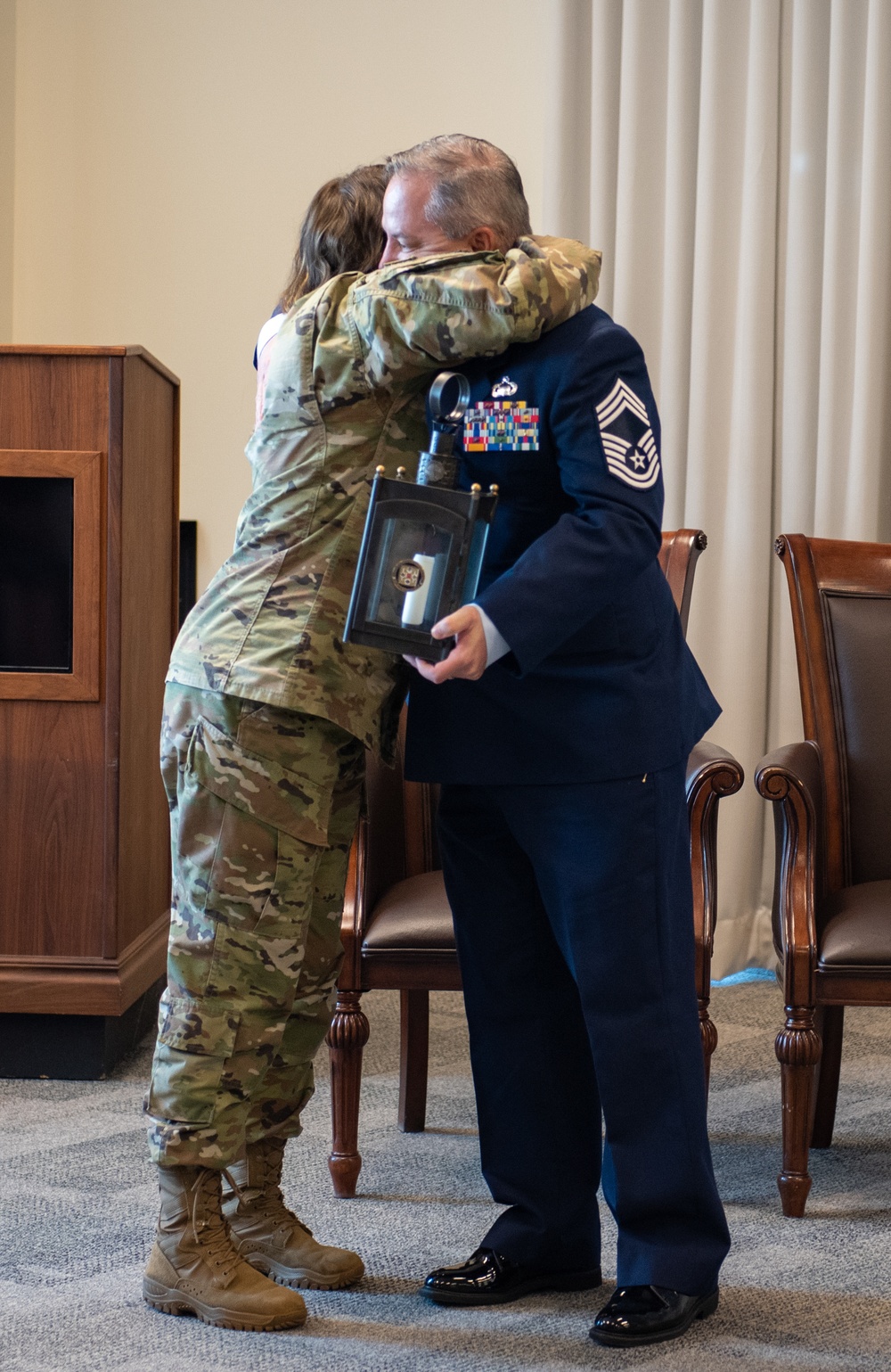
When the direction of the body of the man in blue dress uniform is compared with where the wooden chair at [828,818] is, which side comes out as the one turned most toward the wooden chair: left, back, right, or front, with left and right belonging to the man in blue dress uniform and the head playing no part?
back

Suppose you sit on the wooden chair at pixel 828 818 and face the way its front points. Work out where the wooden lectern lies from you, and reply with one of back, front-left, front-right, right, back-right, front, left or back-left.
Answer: right

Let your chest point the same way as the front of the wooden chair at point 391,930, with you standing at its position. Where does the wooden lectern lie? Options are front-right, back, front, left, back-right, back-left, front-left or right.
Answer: back-right

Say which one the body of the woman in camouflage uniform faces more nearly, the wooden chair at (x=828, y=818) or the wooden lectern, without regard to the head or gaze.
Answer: the wooden chair

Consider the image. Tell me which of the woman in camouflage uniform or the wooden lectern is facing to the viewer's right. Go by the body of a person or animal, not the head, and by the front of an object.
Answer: the woman in camouflage uniform

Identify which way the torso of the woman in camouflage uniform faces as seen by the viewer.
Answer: to the viewer's right

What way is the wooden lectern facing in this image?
toward the camera

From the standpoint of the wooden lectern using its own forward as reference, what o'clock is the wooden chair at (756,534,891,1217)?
The wooden chair is roughly at 10 o'clock from the wooden lectern.

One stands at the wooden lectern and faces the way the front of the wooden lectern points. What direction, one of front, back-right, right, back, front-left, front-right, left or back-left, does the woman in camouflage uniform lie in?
front

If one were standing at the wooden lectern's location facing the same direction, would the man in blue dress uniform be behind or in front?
in front

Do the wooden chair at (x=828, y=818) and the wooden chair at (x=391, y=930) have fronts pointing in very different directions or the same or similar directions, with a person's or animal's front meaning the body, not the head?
same or similar directions

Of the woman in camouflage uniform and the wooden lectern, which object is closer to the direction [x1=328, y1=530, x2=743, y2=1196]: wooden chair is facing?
the woman in camouflage uniform

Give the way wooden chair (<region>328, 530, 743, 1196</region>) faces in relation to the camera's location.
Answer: facing the viewer

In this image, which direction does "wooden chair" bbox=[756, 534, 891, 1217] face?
toward the camera

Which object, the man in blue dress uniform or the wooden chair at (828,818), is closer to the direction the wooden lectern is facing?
the man in blue dress uniform
